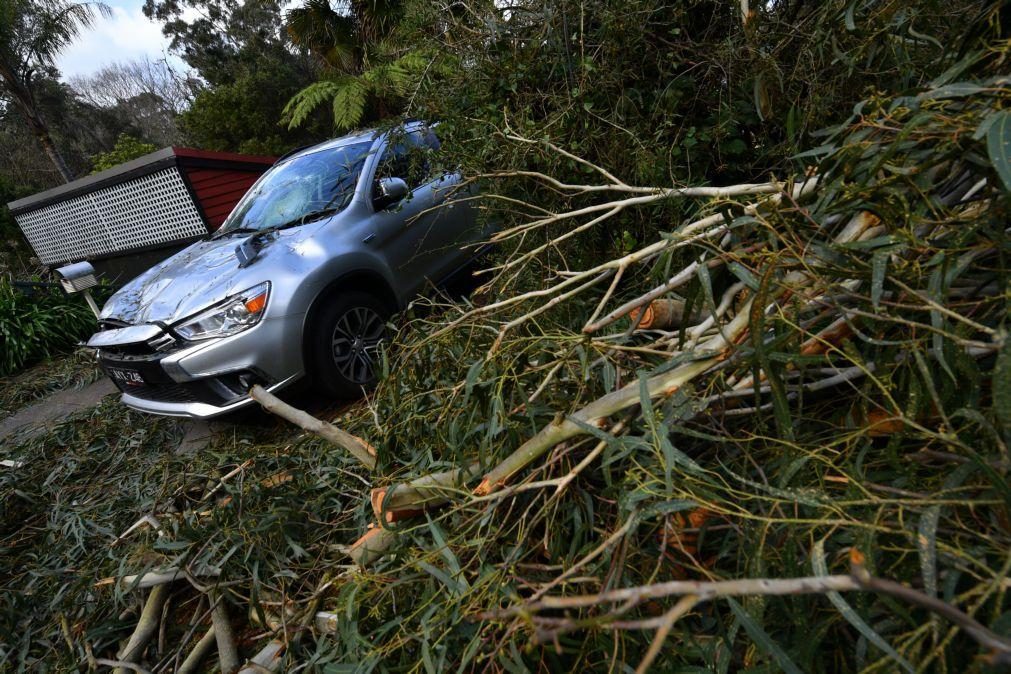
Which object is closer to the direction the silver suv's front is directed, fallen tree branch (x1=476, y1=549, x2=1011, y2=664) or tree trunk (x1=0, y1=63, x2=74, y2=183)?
the fallen tree branch

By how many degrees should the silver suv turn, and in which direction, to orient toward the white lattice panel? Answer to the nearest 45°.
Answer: approximately 135° to its right

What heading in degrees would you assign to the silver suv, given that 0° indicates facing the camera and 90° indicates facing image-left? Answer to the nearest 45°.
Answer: approximately 45°

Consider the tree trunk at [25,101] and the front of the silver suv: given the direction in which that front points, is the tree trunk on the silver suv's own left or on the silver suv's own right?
on the silver suv's own right

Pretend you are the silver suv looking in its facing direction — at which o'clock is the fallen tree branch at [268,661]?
The fallen tree branch is roughly at 11 o'clock from the silver suv.

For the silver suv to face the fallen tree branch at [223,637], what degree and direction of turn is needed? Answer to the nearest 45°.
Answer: approximately 45° to its left

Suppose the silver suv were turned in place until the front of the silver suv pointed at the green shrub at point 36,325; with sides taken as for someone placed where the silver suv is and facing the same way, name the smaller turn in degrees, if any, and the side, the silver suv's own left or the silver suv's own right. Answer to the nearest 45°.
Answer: approximately 90° to the silver suv's own right

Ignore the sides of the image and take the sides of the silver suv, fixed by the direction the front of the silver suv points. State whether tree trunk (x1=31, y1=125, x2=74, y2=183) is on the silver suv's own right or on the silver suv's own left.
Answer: on the silver suv's own right

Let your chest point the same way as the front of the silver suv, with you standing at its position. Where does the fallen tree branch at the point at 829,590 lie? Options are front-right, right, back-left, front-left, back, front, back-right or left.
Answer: front-left

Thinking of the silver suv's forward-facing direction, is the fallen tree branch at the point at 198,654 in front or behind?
in front

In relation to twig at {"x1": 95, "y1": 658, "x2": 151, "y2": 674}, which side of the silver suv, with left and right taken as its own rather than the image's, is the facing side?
front

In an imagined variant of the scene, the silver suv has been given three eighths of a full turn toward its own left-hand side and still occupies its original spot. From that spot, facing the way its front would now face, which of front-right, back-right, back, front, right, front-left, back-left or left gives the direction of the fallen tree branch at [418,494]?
right
